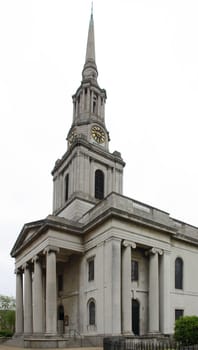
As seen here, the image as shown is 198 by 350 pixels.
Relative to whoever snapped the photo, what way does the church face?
facing the viewer and to the left of the viewer
